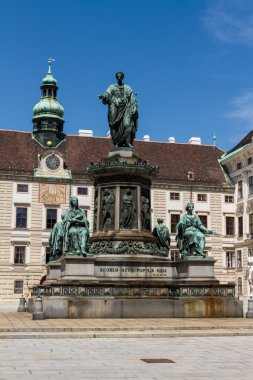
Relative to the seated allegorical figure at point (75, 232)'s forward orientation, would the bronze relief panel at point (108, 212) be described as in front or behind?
behind

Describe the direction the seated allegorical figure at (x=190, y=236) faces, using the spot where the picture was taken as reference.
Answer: facing the viewer and to the right of the viewer

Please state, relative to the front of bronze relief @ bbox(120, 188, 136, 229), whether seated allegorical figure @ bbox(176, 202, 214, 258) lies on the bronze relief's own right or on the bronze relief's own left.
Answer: on the bronze relief's own left

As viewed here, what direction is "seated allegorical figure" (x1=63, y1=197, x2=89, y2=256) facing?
toward the camera

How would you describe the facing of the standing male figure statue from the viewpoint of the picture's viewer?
facing the viewer

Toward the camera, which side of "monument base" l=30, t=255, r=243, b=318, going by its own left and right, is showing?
front

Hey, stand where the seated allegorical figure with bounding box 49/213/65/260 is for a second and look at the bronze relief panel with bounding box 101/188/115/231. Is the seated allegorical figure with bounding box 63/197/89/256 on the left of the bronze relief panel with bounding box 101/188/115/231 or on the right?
right
